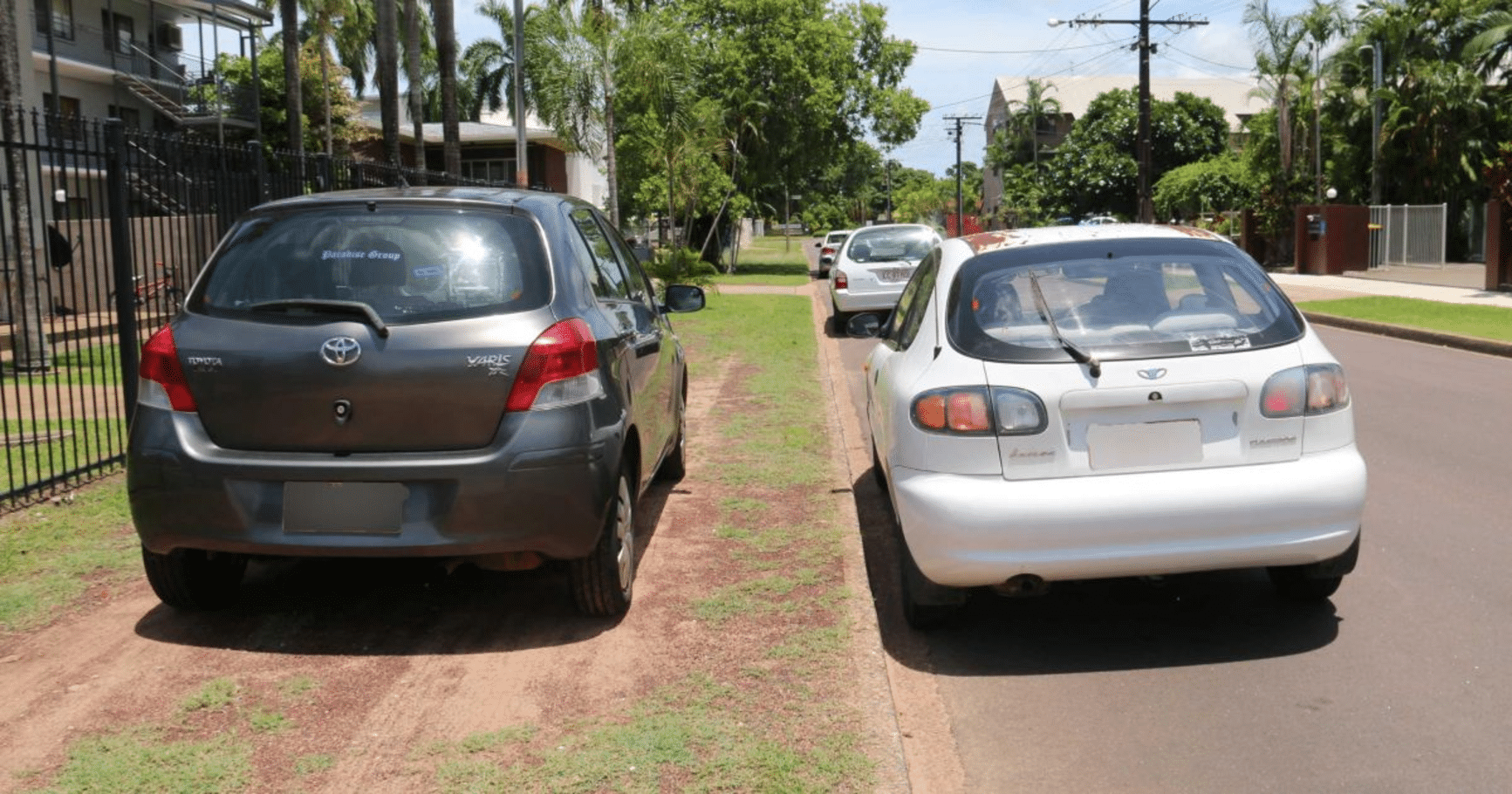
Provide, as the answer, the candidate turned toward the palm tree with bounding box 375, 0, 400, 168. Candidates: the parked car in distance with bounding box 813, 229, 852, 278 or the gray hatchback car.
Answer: the gray hatchback car

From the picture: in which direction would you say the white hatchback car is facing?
away from the camera

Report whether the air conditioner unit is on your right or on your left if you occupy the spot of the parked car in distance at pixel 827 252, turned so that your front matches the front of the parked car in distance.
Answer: on your left

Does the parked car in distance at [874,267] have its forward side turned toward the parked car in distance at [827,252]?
yes

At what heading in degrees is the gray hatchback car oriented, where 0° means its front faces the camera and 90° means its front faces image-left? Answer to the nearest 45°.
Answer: approximately 180°

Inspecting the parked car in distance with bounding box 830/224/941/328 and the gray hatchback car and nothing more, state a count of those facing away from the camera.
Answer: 2

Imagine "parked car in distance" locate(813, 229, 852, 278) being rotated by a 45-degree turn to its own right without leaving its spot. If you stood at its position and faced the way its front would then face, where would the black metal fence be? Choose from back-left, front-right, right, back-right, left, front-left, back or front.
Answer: back-right

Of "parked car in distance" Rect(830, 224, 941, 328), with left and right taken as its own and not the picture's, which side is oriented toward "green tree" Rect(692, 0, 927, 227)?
front

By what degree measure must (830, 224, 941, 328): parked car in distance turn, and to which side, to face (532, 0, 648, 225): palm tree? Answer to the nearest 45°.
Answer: approximately 45° to its left

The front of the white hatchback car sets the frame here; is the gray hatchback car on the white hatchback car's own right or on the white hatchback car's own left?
on the white hatchback car's own left

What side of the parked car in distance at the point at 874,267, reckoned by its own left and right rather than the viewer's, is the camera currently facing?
back

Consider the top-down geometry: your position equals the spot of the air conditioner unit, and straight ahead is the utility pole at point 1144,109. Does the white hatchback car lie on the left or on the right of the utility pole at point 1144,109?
right

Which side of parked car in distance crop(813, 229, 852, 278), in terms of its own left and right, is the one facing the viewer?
back

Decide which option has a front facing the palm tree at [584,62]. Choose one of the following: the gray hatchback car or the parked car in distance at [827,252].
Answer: the gray hatchback car

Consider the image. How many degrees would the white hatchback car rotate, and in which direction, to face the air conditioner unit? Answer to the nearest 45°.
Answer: approximately 45° to its left
